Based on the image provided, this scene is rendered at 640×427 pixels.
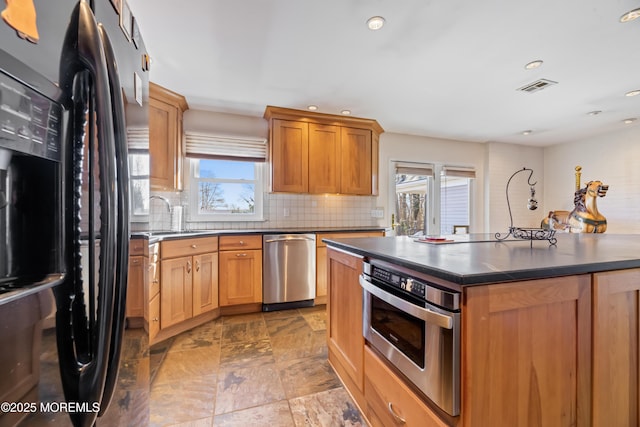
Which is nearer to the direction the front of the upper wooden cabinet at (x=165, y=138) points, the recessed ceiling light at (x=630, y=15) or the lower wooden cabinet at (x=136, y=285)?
the recessed ceiling light

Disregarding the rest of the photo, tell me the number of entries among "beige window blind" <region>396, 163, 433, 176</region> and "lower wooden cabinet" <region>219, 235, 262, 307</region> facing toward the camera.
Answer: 2

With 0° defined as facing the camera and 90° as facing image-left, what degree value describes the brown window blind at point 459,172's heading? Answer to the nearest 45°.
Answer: approximately 0°

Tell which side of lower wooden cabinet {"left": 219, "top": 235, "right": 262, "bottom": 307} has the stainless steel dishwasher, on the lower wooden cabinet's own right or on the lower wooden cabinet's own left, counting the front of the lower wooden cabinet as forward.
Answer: on the lower wooden cabinet's own left

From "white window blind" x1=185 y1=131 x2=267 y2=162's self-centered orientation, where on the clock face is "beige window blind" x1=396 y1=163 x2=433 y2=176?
"beige window blind" x1=396 y1=163 x2=433 y2=176 is roughly at 9 o'clock from "white window blind" x1=185 y1=131 x2=267 y2=162.

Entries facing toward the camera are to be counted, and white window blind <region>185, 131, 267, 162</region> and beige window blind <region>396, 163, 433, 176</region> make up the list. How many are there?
2
